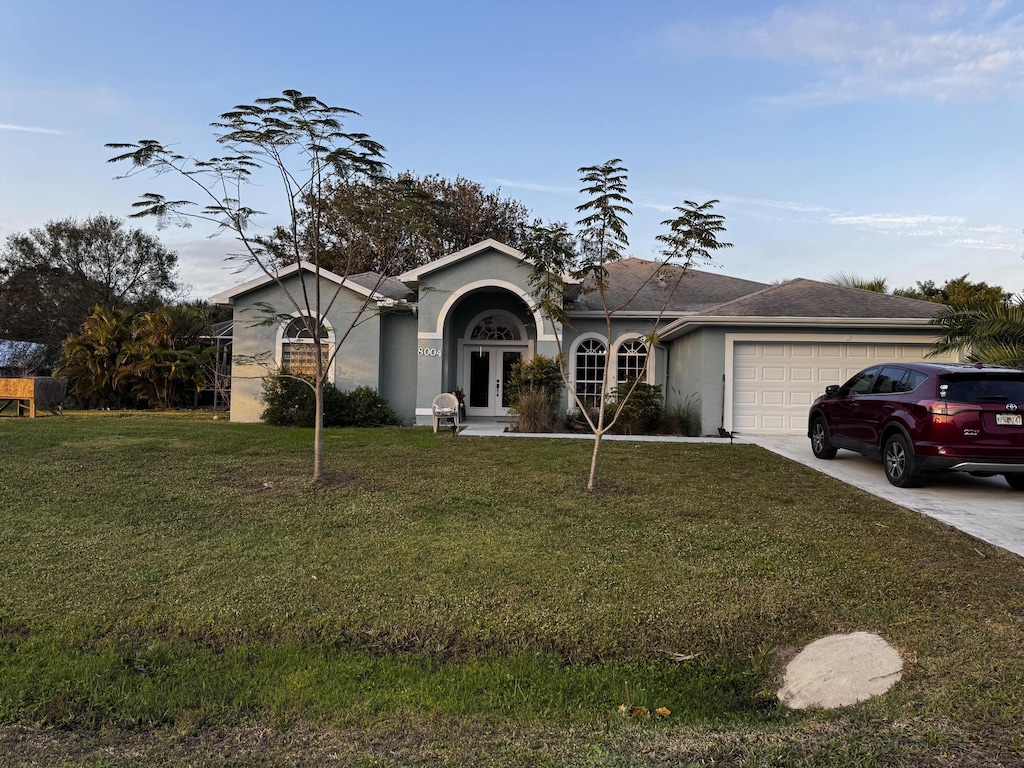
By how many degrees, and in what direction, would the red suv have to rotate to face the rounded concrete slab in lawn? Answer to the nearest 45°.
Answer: approximately 135° to its left

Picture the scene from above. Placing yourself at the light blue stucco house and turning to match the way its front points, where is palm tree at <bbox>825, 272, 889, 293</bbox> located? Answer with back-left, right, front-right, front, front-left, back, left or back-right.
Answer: back-left

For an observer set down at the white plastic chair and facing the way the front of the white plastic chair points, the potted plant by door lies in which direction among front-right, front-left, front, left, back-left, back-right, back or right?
back

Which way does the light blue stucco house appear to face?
toward the camera

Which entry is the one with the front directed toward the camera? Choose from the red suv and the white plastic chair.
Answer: the white plastic chair

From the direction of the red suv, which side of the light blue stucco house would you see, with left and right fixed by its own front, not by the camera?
front

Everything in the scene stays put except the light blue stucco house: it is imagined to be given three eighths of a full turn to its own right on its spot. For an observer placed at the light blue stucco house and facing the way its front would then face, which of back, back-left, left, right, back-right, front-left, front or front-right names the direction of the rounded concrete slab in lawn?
back-left

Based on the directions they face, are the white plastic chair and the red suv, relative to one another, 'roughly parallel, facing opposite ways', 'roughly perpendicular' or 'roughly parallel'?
roughly parallel, facing opposite ways

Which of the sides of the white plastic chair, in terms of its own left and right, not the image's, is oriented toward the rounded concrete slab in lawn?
front

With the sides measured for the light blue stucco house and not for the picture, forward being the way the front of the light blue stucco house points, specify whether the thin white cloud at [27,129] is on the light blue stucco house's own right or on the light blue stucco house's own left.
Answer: on the light blue stucco house's own right

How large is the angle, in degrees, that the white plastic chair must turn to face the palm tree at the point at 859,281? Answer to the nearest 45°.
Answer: approximately 135° to its left

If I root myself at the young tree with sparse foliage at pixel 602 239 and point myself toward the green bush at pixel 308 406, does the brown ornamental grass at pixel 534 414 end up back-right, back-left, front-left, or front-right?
front-right

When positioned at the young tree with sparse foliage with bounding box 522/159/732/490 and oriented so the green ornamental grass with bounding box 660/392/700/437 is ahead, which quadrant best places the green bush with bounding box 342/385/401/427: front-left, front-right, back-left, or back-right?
front-left

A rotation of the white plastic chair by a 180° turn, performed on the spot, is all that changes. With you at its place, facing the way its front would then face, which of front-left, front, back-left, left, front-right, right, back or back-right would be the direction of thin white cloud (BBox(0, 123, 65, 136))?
left

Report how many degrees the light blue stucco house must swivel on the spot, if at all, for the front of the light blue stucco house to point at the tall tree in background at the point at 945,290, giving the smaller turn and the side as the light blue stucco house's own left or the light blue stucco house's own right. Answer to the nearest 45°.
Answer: approximately 135° to the light blue stucco house's own left

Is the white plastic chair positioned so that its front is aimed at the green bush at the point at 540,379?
no

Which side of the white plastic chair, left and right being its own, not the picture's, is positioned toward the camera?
front

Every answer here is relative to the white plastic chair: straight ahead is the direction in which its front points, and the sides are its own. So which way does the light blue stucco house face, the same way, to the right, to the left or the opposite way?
the same way
